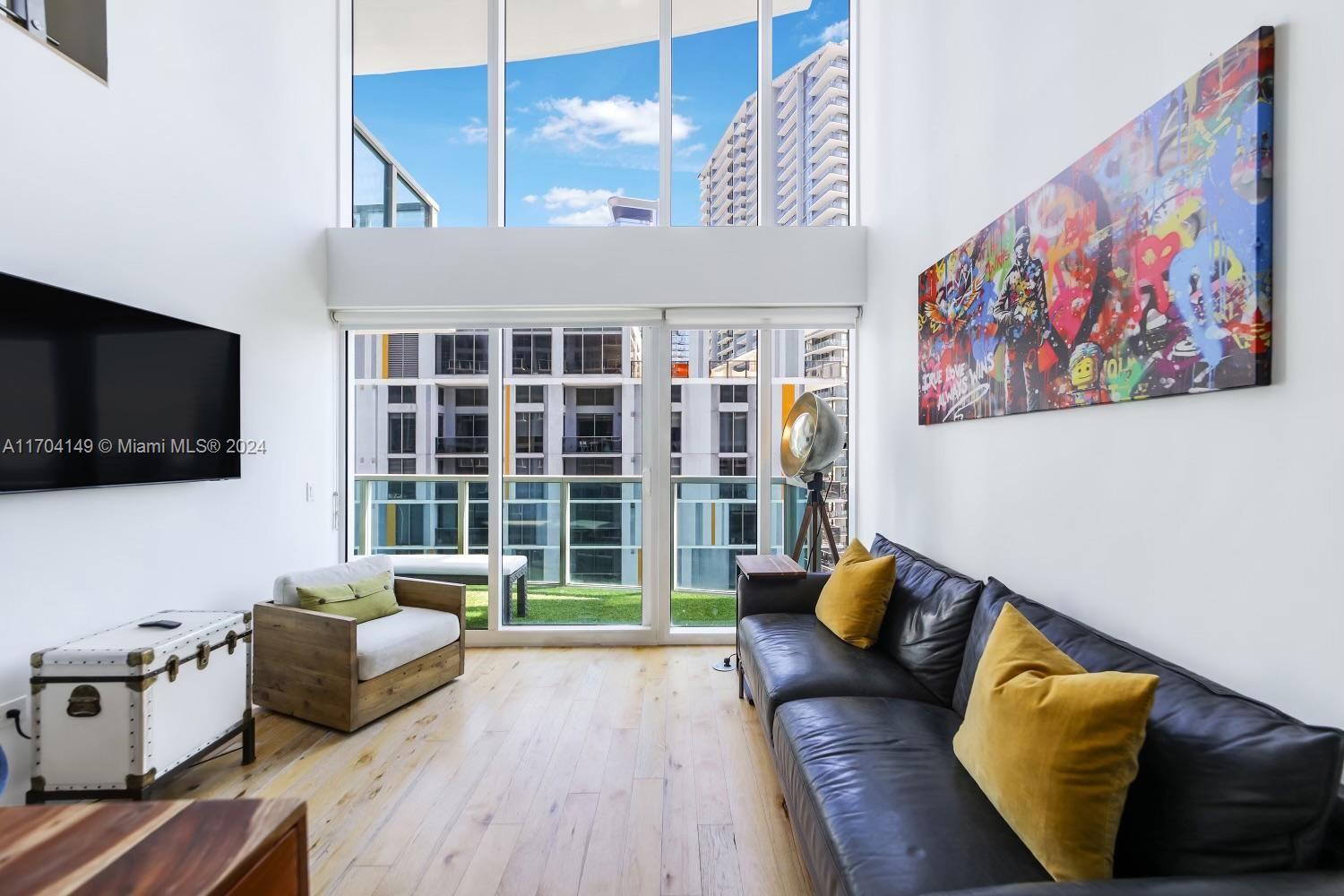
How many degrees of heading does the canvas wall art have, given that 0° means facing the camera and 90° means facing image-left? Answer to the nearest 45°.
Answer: approximately 45°

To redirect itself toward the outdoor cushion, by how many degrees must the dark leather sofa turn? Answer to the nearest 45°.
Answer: approximately 90° to its right

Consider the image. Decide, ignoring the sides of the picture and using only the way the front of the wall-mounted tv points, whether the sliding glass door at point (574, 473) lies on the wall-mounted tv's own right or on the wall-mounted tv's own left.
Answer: on the wall-mounted tv's own left

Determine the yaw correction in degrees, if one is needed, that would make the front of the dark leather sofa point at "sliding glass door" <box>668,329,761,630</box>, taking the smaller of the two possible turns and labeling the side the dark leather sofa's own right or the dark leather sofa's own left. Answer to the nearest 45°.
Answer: approximately 90° to the dark leather sofa's own right

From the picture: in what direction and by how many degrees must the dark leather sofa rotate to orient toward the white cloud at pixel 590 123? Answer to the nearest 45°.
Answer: approximately 90° to its right

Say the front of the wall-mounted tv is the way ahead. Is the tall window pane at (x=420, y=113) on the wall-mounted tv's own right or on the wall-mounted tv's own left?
on the wall-mounted tv's own left

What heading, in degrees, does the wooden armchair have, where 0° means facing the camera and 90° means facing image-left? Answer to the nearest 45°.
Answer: approximately 315°

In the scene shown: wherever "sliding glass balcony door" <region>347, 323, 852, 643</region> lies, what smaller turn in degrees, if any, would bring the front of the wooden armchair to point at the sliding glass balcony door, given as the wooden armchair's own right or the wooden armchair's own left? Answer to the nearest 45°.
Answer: approximately 90° to the wooden armchair's own left

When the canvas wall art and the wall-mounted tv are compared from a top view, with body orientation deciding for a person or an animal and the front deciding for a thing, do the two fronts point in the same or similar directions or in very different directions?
very different directions
